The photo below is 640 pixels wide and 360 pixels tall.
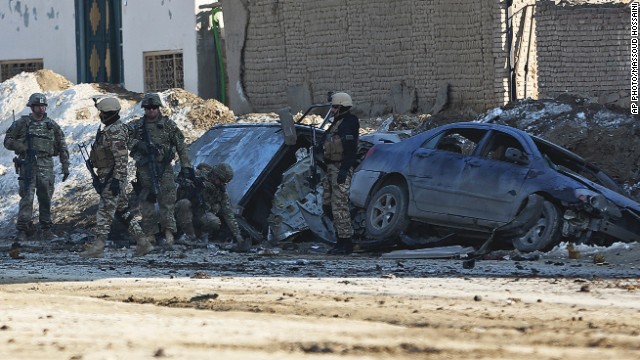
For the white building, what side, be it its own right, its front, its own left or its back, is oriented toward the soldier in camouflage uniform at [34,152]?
front

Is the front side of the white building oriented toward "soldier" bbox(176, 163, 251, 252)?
yes

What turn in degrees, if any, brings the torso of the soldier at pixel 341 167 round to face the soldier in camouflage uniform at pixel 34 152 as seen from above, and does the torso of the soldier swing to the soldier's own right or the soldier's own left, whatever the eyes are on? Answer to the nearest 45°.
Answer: approximately 45° to the soldier's own right

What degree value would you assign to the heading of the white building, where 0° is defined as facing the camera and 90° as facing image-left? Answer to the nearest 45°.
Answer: approximately 0°

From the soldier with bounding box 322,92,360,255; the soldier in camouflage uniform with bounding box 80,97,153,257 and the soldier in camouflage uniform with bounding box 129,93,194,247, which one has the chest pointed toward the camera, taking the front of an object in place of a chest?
the soldier in camouflage uniform with bounding box 129,93,194,247

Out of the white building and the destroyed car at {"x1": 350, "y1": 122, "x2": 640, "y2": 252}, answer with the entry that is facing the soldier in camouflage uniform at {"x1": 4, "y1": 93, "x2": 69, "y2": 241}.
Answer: the white building

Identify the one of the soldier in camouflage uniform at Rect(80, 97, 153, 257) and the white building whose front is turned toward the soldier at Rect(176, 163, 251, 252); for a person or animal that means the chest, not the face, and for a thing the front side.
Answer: the white building

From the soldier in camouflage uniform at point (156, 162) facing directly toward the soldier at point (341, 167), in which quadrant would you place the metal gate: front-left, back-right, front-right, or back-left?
back-left

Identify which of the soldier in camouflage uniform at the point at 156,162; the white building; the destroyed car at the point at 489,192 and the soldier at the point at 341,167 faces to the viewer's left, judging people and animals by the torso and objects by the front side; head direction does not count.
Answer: the soldier

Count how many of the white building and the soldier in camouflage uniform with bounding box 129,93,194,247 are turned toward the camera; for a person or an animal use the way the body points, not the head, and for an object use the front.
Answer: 2

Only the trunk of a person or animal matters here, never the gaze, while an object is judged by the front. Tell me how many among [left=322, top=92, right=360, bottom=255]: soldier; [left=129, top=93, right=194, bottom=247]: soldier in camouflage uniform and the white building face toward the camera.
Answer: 2

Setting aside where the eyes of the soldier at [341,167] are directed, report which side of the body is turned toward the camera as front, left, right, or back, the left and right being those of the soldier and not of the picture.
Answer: left

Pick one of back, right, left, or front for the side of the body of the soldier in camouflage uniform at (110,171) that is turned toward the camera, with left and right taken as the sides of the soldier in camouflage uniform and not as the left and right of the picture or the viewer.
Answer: left

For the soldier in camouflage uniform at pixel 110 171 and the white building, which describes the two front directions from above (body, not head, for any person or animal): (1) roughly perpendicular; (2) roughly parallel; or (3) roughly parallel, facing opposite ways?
roughly perpendicular
